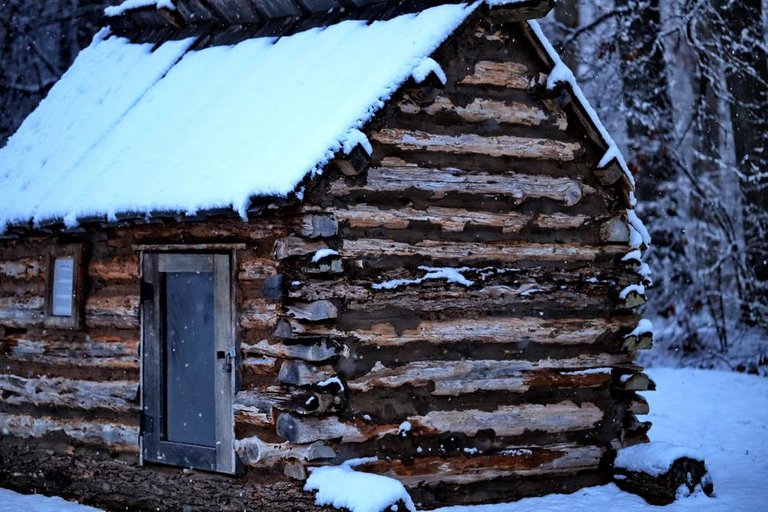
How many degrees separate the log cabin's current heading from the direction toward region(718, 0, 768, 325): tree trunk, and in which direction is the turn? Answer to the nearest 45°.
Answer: approximately 180°

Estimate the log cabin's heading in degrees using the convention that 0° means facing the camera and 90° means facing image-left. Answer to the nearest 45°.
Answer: approximately 45°
